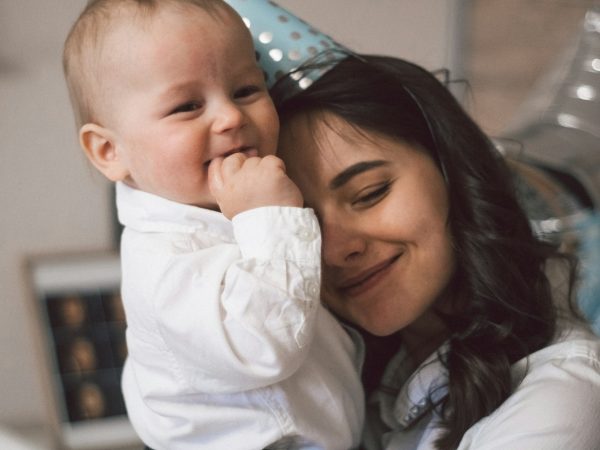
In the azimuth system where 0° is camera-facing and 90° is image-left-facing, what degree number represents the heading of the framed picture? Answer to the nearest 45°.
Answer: approximately 0°

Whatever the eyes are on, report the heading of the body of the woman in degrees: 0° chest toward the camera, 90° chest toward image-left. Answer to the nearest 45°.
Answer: approximately 45°

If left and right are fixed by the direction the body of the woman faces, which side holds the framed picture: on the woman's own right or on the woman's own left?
on the woman's own right
